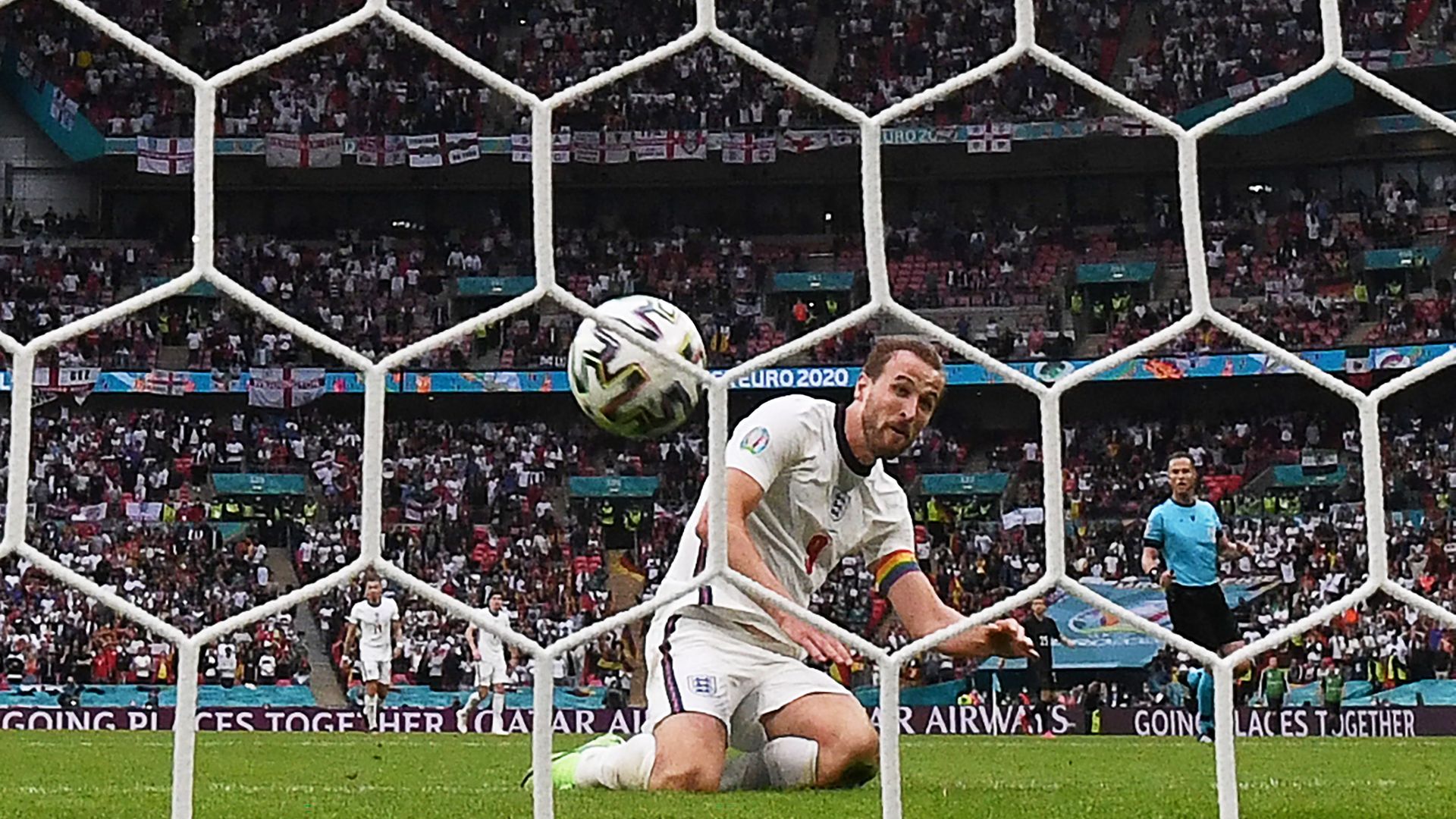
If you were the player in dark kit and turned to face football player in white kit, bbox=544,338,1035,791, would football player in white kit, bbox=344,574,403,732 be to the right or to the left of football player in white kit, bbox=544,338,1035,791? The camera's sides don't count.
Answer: right

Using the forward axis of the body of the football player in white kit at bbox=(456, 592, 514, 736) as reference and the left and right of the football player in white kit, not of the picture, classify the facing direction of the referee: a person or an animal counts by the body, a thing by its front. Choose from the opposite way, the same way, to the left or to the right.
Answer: the same way

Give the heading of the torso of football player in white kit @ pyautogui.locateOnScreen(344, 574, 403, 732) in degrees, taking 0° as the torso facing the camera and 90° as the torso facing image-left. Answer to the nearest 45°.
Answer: approximately 0°

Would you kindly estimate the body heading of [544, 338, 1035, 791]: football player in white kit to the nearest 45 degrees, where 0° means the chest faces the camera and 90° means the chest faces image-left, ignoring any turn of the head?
approximately 315°

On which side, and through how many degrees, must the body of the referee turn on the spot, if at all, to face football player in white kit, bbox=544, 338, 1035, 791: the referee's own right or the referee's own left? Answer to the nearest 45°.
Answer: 0° — they already face them
